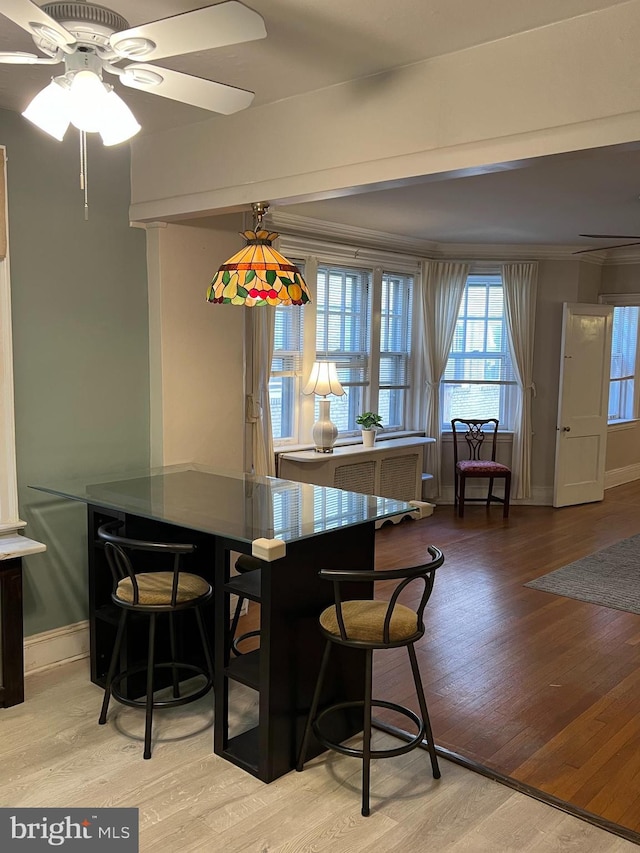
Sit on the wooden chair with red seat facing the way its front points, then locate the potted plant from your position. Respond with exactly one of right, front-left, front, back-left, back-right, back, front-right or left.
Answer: front-right

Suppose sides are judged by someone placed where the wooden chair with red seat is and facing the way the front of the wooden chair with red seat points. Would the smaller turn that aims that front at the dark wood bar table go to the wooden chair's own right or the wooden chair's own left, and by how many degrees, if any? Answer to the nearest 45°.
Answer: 0° — it already faces it

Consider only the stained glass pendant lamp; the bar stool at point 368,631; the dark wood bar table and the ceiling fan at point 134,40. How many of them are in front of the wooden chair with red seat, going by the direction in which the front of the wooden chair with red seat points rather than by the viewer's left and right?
4

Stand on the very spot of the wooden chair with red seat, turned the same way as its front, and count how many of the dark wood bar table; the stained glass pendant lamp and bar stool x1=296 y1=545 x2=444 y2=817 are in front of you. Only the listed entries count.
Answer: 3

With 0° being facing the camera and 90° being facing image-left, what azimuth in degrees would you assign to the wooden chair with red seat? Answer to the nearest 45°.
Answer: approximately 0°

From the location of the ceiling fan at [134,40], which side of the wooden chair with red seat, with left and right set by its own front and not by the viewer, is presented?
front

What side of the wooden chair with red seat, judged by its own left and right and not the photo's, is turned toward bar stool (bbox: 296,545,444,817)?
front

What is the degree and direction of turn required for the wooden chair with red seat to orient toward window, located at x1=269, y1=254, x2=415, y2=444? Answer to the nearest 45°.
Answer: approximately 45° to its right
